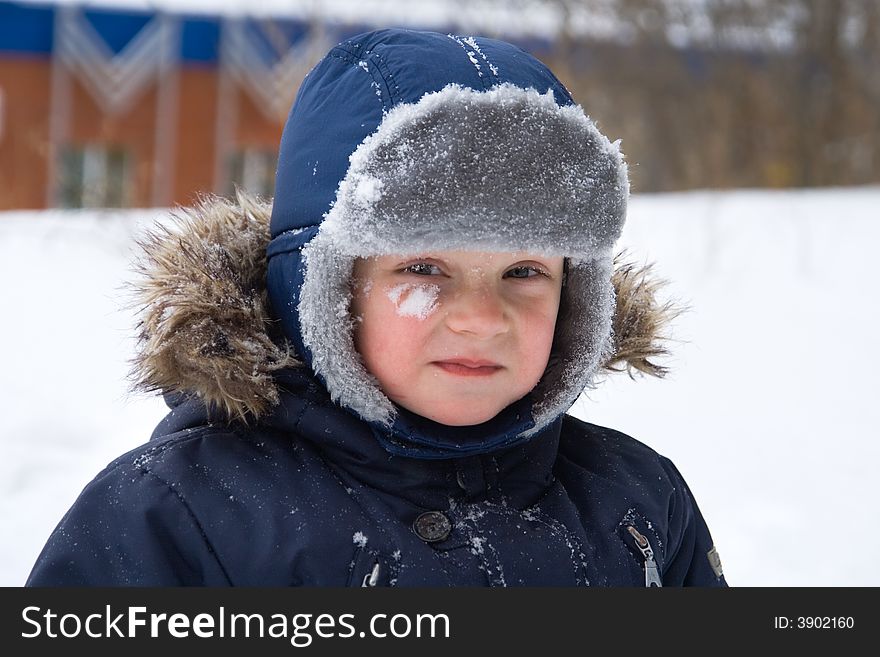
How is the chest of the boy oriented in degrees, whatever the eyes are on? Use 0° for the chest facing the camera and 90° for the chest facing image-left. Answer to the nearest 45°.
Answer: approximately 315°
